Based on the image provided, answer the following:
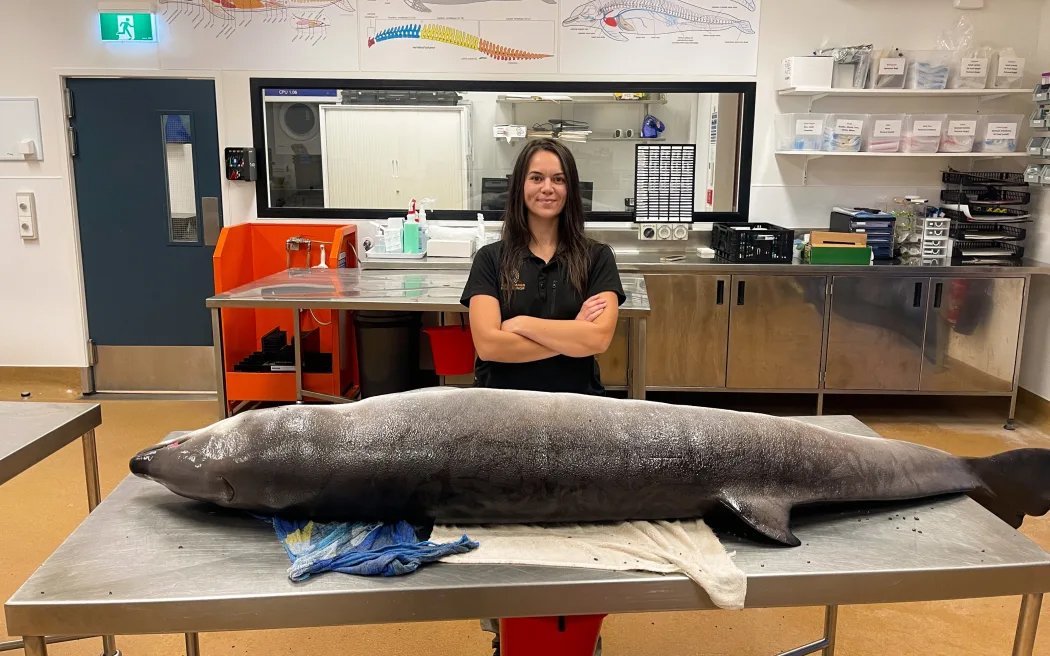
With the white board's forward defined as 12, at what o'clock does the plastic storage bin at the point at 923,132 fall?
The plastic storage bin is roughly at 10 o'clock from the white board.

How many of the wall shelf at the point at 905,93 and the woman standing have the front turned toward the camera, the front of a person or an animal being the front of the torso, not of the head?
2

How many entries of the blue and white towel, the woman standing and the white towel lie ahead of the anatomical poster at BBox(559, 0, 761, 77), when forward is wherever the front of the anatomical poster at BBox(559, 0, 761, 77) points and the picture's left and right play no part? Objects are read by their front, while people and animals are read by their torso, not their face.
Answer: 3

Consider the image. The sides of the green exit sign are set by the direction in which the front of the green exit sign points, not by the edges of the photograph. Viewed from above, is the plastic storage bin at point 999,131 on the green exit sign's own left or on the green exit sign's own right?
on the green exit sign's own left

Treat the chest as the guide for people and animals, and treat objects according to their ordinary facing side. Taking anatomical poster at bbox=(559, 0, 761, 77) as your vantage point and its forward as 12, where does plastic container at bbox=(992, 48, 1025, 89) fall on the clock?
The plastic container is roughly at 9 o'clock from the anatomical poster.

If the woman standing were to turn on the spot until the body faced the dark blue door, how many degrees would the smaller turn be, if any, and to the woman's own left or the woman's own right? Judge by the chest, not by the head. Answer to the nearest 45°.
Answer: approximately 135° to the woman's own right

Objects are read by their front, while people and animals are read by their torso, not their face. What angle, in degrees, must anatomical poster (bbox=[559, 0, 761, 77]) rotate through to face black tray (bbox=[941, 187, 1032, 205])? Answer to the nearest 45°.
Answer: approximately 90° to its left

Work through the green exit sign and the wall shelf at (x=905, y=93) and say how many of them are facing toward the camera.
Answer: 2

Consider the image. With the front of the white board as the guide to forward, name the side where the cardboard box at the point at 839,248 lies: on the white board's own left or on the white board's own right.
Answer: on the white board's own left

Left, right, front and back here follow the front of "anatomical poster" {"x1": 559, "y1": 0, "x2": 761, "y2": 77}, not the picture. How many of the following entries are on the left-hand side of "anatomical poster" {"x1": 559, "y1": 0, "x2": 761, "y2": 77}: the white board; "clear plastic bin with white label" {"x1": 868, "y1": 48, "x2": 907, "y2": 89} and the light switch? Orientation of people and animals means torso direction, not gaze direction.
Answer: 1

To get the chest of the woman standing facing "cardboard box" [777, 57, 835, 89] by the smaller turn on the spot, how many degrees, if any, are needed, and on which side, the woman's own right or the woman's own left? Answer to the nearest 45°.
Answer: approximately 135° to the woman's own left
